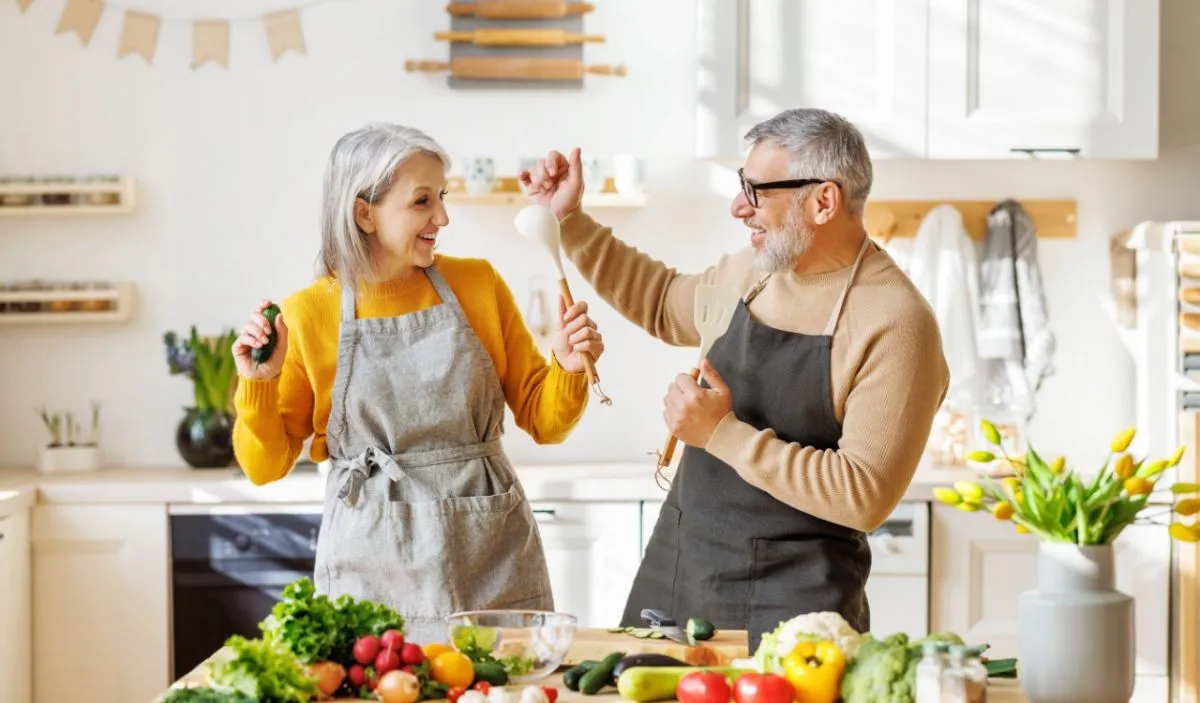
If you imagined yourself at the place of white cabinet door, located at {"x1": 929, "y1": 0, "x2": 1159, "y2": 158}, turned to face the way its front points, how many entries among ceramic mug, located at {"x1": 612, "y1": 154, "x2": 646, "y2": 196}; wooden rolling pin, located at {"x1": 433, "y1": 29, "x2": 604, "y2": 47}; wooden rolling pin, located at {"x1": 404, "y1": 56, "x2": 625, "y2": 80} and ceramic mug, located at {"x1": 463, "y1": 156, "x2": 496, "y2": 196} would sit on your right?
4

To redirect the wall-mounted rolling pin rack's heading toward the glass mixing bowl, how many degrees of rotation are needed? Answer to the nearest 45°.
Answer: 0° — it already faces it

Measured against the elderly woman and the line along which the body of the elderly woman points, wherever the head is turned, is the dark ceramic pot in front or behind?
behind

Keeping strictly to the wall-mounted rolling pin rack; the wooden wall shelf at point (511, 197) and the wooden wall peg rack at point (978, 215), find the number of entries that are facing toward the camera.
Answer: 3

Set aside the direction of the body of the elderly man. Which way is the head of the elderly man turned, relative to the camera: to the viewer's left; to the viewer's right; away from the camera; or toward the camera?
to the viewer's left

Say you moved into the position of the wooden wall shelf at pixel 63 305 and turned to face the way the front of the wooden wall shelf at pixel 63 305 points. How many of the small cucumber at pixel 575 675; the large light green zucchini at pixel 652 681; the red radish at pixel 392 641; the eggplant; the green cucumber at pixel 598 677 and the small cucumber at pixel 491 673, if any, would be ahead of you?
6

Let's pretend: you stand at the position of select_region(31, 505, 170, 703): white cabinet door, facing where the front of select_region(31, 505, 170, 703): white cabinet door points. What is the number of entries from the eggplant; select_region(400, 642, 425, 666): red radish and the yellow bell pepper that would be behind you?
0

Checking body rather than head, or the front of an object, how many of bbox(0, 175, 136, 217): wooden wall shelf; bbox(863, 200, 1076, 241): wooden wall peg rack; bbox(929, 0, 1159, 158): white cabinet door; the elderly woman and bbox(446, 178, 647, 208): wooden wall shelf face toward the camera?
5

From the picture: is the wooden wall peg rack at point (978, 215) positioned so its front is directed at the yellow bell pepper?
yes

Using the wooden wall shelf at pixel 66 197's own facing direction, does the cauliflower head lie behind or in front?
in front

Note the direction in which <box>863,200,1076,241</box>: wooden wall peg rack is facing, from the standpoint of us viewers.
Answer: facing the viewer

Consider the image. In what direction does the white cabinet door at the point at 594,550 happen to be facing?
toward the camera

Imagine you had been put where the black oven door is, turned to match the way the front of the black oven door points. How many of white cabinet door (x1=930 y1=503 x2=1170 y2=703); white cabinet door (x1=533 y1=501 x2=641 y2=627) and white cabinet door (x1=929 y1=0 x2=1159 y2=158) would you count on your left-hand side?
3

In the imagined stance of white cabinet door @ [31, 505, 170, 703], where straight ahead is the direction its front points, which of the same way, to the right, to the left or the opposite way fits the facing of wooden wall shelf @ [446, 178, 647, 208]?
the same way

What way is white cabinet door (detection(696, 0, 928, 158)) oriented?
toward the camera

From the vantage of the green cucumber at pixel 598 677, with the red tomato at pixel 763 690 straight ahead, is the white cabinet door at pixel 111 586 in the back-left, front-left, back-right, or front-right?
back-left

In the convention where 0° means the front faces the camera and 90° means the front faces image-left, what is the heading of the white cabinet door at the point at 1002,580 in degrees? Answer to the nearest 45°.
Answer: approximately 0°
